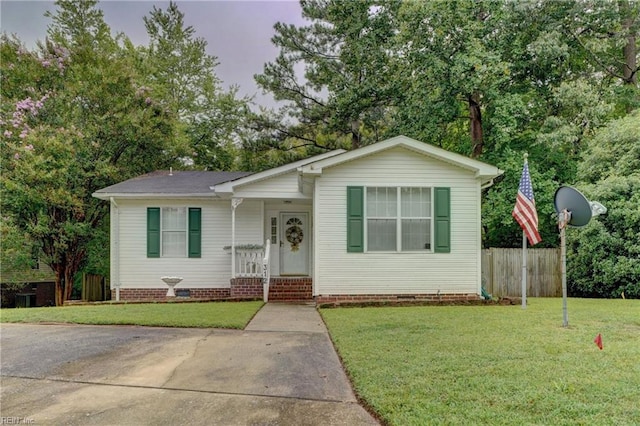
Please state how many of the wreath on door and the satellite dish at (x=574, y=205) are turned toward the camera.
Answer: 1

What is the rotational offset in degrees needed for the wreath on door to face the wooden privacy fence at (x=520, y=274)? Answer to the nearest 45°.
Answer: approximately 90° to its left

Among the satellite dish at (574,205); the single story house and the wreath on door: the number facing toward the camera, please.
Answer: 2

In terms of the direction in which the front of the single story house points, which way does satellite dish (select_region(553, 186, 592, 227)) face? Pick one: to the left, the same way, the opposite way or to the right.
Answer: to the left

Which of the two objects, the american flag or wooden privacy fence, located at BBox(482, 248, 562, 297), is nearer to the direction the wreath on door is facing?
the american flag

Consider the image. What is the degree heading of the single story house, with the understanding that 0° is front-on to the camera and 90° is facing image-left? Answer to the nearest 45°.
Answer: approximately 0°

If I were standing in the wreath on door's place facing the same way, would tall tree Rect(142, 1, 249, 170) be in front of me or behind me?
behind

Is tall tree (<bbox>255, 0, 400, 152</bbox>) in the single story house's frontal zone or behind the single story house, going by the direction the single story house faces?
behind

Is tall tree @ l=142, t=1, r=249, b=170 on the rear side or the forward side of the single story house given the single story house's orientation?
on the rear side
